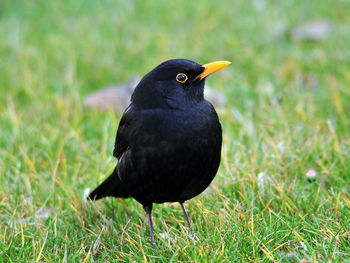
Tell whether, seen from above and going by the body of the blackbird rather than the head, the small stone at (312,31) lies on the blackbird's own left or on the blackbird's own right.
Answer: on the blackbird's own left

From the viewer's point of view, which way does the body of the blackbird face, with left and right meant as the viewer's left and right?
facing the viewer and to the right of the viewer
